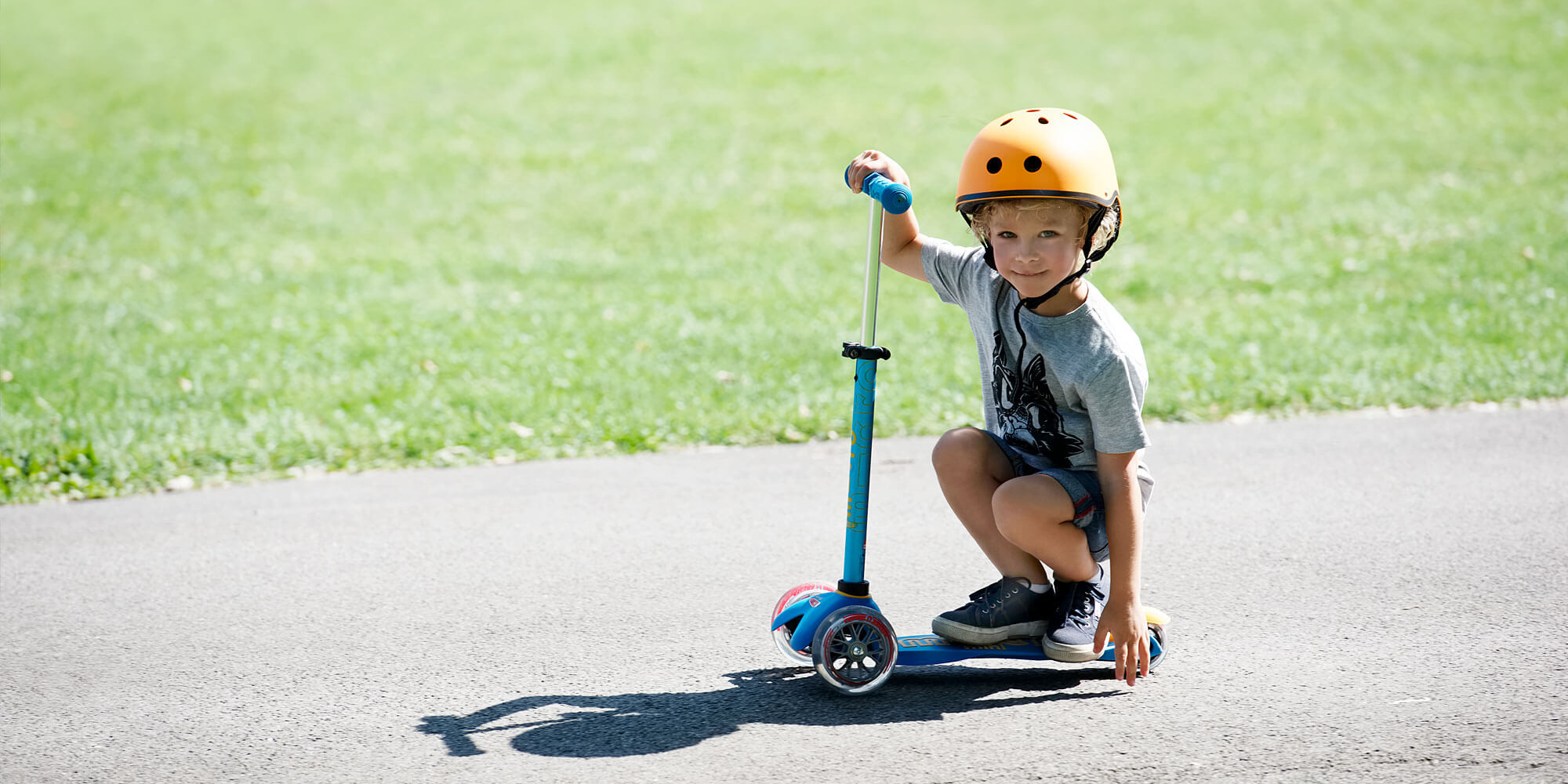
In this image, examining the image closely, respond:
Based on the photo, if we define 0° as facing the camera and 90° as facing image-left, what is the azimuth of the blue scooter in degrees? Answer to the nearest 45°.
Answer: approximately 90°

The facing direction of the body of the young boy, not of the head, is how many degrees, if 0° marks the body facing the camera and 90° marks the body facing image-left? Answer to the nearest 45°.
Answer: approximately 45°
